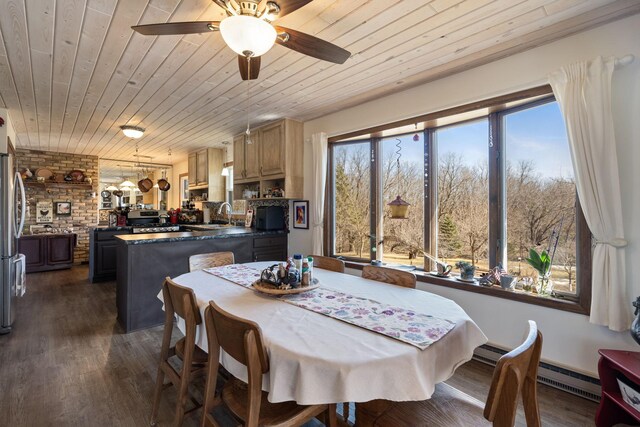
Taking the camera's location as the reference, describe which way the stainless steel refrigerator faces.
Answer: facing to the right of the viewer

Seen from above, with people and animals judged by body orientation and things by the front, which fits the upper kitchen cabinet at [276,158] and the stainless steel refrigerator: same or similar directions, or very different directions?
very different directions

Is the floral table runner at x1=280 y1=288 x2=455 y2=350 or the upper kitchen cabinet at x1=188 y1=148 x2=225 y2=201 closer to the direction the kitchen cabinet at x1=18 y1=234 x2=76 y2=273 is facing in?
the floral table runner

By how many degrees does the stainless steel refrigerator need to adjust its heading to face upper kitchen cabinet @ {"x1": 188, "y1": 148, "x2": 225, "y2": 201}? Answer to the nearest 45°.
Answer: approximately 45° to its left

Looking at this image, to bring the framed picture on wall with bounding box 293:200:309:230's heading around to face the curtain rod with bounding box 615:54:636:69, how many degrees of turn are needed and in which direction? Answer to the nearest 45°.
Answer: approximately 90° to its left

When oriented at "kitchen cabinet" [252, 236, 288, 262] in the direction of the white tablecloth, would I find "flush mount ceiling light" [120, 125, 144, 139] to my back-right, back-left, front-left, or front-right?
back-right

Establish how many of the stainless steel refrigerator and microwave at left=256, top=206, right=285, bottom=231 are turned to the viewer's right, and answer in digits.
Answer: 1

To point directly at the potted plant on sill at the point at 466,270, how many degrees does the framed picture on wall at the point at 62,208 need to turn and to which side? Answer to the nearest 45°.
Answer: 0° — it already faces it

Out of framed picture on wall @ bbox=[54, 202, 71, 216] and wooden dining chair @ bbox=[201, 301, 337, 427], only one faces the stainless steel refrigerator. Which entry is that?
the framed picture on wall

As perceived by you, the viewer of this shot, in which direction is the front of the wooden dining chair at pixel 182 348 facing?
facing away from the viewer and to the right of the viewer

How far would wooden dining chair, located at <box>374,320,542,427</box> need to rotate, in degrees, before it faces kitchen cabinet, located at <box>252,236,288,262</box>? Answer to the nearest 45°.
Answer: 0° — it already faces it

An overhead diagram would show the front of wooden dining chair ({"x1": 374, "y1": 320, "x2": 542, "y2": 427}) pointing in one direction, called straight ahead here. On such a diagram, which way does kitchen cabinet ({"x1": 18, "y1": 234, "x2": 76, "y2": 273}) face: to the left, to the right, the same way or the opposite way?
the opposite way

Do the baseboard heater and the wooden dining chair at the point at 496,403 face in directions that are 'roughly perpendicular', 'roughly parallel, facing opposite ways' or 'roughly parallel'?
roughly perpendicular

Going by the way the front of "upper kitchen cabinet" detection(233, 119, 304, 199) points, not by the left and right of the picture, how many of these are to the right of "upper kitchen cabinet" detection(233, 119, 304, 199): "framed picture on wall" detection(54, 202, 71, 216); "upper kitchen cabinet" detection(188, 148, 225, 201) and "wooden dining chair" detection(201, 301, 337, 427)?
2
